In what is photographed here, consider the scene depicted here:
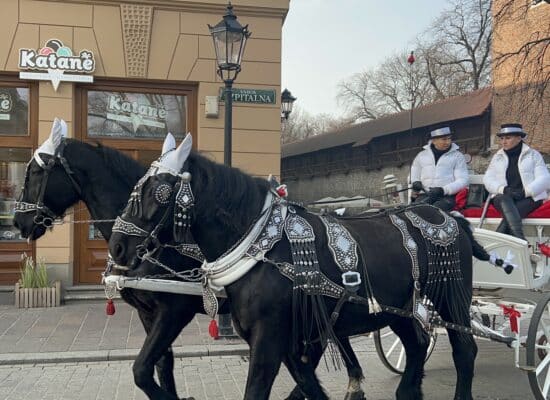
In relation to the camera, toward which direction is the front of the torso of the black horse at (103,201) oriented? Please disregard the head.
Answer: to the viewer's left

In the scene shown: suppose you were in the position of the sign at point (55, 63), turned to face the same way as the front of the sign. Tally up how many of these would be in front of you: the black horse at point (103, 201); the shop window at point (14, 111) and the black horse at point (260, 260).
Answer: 2

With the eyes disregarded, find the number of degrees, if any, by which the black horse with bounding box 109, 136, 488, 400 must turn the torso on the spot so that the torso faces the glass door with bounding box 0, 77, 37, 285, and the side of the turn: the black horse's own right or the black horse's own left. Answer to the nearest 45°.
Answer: approximately 45° to the black horse's own right

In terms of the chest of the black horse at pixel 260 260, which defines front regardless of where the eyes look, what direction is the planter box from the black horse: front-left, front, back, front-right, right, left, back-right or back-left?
front-right

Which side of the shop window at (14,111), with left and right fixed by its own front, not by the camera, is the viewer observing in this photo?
front

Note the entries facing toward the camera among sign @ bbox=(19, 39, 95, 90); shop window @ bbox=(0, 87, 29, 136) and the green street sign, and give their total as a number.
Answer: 3

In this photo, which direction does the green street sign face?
toward the camera

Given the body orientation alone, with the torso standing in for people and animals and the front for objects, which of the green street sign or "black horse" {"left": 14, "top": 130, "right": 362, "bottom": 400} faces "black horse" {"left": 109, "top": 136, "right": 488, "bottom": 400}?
the green street sign

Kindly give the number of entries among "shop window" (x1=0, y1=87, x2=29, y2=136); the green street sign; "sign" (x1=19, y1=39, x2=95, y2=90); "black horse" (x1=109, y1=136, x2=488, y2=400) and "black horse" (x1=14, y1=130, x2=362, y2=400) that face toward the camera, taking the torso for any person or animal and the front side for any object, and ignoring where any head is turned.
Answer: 3

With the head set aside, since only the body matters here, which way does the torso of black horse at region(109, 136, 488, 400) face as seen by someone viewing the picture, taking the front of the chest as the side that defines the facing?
to the viewer's left

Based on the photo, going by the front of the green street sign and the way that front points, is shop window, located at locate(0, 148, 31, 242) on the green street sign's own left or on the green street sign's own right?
on the green street sign's own right

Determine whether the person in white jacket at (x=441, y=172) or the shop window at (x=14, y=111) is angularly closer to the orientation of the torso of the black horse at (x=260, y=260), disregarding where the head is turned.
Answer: the shop window

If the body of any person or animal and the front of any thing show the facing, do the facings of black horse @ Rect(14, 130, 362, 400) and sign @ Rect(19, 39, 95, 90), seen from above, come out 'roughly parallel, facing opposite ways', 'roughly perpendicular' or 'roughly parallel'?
roughly perpendicular
